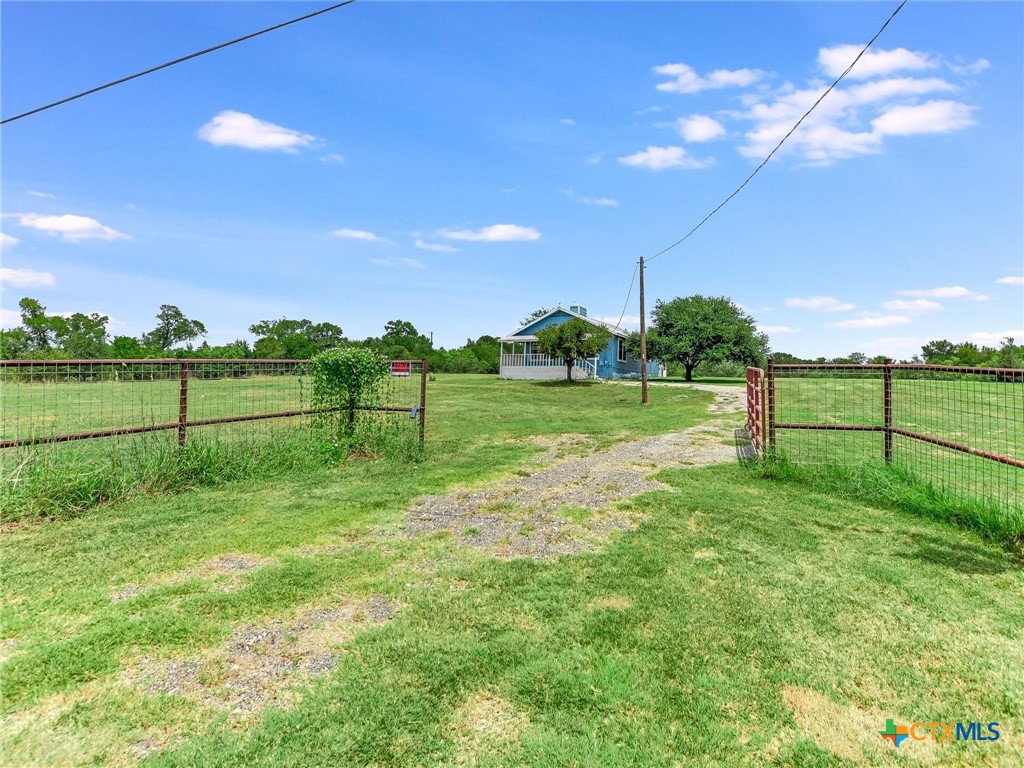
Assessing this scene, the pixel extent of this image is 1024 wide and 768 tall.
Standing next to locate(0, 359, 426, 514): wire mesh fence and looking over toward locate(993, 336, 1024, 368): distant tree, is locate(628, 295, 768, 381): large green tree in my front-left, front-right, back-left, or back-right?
front-left

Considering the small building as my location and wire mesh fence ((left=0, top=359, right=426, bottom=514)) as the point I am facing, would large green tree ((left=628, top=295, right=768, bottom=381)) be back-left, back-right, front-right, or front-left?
back-left

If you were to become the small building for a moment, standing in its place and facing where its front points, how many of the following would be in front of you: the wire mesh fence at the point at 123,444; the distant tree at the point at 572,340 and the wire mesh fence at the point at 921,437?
3

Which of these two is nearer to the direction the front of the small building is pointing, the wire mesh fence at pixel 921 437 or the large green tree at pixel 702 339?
the wire mesh fence

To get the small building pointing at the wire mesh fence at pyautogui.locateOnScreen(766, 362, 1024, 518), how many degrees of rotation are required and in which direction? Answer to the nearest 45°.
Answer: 0° — it already faces it

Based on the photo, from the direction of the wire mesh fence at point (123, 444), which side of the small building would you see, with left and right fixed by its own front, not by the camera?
front

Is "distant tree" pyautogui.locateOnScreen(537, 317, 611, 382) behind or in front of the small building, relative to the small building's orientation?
in front

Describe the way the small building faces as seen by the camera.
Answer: facing the viewer

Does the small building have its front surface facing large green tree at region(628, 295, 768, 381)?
no
